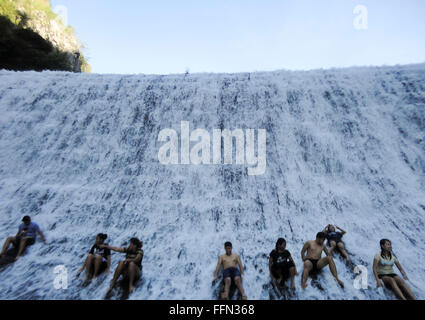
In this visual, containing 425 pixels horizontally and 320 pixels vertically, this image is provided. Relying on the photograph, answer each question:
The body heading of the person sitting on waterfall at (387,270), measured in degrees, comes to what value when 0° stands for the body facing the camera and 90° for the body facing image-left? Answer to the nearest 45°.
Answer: approximately 315°

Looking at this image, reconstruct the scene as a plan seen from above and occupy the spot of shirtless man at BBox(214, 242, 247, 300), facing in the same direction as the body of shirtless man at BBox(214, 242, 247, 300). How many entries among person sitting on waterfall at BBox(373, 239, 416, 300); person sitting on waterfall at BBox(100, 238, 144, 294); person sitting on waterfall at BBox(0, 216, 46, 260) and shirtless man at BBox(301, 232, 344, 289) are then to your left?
2

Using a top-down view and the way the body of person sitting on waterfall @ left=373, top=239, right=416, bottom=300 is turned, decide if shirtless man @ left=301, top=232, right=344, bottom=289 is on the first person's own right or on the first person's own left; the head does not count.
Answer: on the first person's own right

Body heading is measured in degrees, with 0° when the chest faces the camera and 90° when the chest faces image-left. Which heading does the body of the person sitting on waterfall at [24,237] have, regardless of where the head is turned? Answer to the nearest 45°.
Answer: approximately 45°

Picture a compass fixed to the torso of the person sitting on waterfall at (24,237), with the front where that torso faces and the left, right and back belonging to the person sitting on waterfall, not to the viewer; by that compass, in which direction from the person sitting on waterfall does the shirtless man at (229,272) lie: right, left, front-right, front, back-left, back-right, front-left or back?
left

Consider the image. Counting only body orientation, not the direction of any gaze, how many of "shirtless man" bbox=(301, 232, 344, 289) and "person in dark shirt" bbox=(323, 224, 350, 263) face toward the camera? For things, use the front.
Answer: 2

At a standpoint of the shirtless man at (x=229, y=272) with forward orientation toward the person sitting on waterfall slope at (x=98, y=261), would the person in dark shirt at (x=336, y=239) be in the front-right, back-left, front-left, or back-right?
back-right

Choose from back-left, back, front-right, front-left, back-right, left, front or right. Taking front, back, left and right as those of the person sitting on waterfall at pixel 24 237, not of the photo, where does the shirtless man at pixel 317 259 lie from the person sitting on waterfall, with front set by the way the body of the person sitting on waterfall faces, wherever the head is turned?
left
